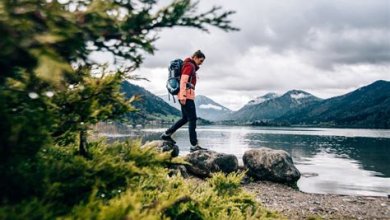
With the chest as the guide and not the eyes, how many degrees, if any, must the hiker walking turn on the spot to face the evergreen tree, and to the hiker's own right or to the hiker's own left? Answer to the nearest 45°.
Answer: approximately 90° to the hiker's own right

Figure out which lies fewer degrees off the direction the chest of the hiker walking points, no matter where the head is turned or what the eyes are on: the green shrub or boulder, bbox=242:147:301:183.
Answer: the boulder

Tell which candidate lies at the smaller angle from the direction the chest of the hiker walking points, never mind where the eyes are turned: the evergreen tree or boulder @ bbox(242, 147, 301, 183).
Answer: the boulder

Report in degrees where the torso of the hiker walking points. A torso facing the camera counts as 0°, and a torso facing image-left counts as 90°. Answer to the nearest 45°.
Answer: approximately 270°
